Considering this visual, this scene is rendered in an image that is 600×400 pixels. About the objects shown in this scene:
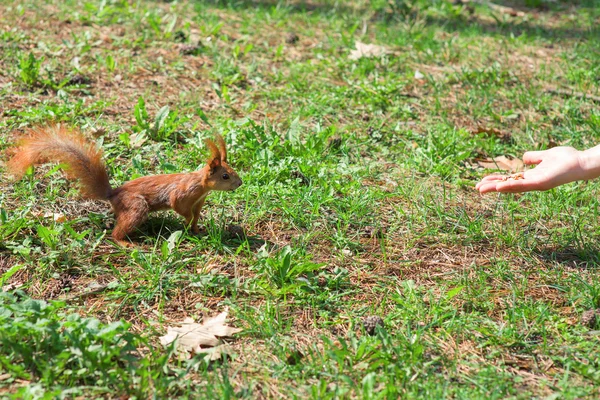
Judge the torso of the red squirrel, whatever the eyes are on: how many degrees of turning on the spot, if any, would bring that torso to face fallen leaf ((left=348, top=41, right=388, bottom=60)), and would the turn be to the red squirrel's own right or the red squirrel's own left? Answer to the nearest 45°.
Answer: approximately 45° to the red squirrel's own left

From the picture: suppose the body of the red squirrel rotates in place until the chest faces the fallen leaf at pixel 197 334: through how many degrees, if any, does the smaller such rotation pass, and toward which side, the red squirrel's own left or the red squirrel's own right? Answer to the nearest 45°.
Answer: approximately 90° to the red squirrel's own right

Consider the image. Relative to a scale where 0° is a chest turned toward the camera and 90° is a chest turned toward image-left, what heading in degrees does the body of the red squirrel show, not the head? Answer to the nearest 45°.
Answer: approximately 270°

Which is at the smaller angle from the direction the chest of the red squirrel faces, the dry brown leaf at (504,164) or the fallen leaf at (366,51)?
the dry brown leaf

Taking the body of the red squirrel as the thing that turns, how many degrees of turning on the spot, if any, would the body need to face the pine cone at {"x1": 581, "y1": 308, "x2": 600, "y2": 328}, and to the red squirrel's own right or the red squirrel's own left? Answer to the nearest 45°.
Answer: approximately 45° to the red squirrel's own right

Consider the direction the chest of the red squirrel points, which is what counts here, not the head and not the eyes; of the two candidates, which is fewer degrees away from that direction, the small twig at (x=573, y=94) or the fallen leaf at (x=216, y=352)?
the small twig

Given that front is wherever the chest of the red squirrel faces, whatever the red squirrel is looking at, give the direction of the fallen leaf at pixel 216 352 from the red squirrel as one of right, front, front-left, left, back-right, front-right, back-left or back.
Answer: right
